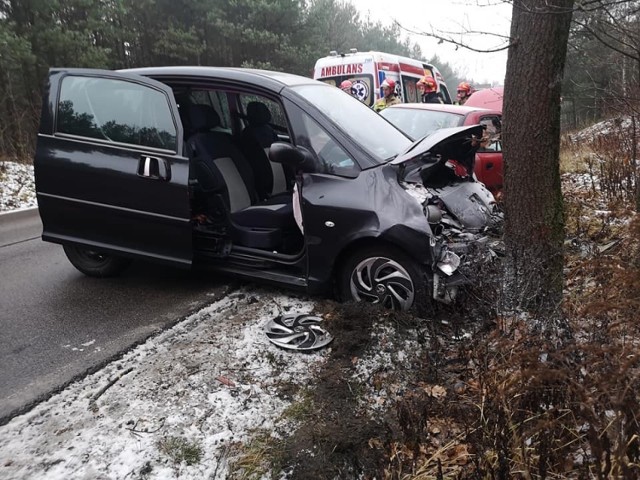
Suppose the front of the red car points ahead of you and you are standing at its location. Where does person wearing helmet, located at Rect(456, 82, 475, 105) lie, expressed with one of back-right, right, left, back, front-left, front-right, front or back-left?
back-right

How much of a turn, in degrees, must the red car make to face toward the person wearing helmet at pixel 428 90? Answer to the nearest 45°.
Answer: approximately 135° to its right

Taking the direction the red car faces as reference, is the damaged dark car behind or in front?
in front

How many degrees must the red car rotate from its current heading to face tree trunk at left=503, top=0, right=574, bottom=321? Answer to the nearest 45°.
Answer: approximately 45° to its left

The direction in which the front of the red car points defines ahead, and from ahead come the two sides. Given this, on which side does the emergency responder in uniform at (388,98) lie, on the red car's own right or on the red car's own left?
on the red car's own right

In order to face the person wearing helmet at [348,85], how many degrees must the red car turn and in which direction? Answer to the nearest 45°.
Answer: approximately 90° to its right

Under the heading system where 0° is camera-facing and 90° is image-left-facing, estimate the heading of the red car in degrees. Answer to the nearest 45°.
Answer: approximately 45°
